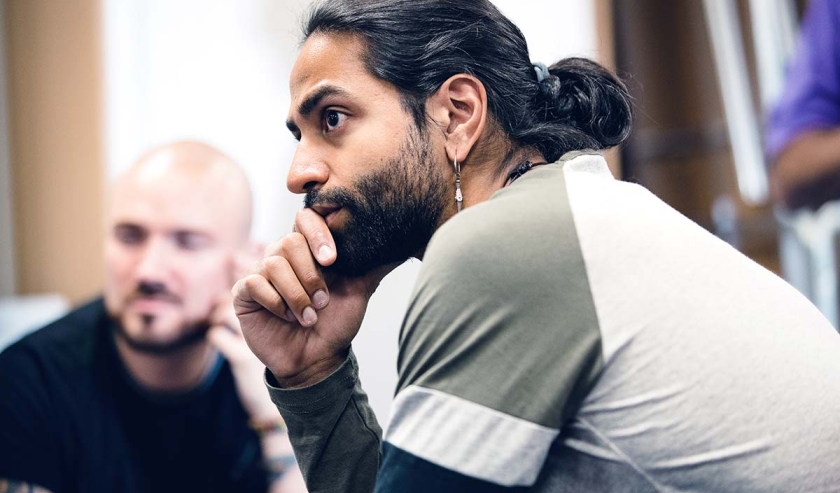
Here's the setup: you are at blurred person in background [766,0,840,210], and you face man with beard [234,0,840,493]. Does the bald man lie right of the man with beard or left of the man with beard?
right

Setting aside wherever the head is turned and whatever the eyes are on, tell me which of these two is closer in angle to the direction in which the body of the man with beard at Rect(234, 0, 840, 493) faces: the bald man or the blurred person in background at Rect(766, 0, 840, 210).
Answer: the bald man

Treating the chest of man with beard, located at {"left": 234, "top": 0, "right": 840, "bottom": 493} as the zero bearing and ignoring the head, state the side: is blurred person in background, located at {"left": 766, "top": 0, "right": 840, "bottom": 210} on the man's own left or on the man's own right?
on the man's own right

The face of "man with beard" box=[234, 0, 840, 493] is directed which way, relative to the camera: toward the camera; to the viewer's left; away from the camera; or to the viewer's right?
to the viewer's left

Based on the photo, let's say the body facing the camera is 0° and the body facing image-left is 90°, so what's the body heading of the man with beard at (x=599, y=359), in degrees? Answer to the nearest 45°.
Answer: approximately 90°

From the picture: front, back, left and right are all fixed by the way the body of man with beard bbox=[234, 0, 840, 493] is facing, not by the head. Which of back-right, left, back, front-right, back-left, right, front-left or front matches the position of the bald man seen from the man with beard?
front-right
